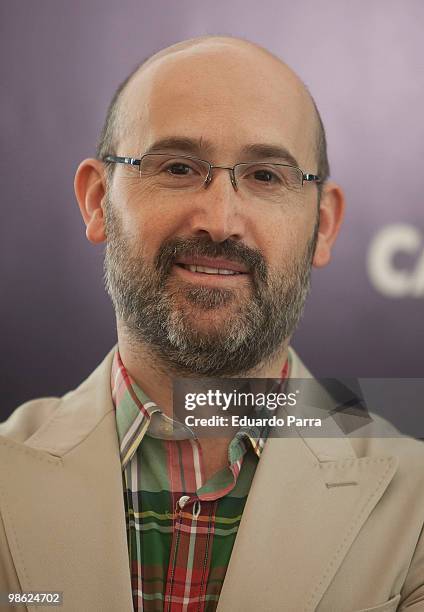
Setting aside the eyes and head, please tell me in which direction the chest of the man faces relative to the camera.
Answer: toward the camera
